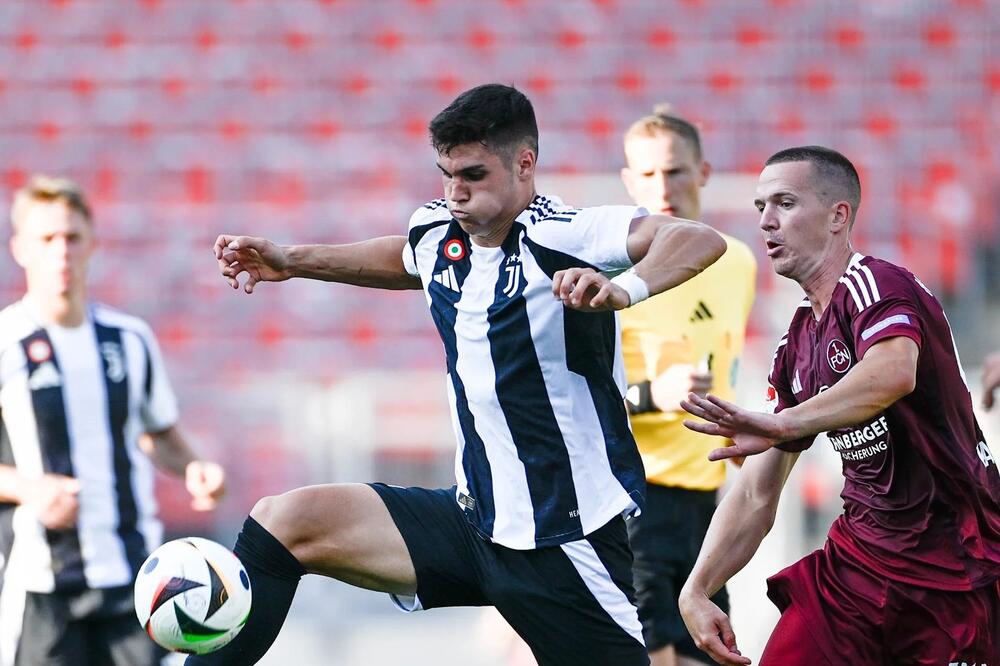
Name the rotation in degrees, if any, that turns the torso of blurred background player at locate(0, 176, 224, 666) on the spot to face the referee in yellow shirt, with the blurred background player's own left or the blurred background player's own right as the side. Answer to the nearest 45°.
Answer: approximately 90° to the blurred background player's own left

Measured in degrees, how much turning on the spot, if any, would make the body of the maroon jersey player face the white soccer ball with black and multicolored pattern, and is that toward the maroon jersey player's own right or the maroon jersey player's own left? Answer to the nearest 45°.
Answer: approximately 45° to the maroon jersey player's own right

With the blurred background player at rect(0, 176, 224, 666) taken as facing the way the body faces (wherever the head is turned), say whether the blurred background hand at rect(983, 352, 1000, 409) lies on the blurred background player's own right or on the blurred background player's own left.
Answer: on the blurred background player's own left

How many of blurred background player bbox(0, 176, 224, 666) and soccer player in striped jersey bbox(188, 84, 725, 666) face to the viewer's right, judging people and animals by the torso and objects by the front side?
0

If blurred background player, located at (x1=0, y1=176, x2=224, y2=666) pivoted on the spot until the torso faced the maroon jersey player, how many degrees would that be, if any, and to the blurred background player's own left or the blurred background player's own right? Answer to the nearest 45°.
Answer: approximately 45° to the blurred background player's own left

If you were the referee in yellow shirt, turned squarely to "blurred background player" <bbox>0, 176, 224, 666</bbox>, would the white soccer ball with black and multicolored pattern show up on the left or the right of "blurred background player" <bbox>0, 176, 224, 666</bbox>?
left

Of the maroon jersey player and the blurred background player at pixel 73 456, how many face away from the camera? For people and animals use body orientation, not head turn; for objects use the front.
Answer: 0

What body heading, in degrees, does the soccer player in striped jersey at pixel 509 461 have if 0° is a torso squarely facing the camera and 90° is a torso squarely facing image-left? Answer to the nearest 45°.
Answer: approximately 45°

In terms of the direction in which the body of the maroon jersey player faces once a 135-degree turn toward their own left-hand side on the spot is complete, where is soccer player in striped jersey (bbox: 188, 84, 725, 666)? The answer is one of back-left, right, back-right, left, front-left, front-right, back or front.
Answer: back

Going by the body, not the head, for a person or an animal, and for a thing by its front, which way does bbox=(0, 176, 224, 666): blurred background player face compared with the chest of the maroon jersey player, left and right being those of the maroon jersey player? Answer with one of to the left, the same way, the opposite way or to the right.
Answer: to the left

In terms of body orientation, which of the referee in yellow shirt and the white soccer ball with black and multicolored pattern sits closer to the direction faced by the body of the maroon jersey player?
the white soccer ball with black and multicolored pattern

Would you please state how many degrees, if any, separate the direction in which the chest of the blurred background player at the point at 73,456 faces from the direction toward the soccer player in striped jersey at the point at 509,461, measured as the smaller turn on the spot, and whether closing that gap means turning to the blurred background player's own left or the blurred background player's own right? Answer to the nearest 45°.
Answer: approximately 45° to the blurred background player's own left

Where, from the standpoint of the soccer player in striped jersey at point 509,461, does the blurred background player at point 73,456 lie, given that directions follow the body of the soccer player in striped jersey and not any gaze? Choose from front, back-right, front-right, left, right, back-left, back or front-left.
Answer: right

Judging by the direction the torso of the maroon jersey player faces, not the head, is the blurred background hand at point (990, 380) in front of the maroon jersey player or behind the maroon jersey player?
behind

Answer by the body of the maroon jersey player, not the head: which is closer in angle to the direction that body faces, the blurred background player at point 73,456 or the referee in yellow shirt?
the blurred background player
